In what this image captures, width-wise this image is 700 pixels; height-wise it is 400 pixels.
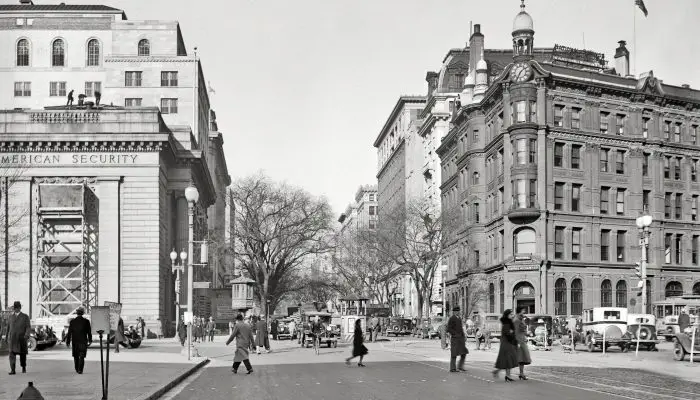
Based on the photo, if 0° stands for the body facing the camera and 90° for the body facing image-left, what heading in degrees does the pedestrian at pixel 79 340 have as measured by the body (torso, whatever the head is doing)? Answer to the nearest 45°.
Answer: approximately 180°

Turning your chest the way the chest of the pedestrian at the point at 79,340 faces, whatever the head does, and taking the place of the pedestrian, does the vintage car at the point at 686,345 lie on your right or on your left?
on your right

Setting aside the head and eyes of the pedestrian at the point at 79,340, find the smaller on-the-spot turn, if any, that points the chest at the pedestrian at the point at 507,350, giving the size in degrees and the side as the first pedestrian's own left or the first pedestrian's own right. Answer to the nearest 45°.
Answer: approximately 135° to the first pedestrian's own right

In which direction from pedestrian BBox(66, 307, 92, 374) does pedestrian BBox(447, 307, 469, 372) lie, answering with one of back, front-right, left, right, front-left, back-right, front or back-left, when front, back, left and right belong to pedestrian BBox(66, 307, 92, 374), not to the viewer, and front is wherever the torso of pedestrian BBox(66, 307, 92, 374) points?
right

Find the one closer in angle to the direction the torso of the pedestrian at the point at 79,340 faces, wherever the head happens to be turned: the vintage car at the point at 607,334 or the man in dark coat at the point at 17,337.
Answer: the vintage car
